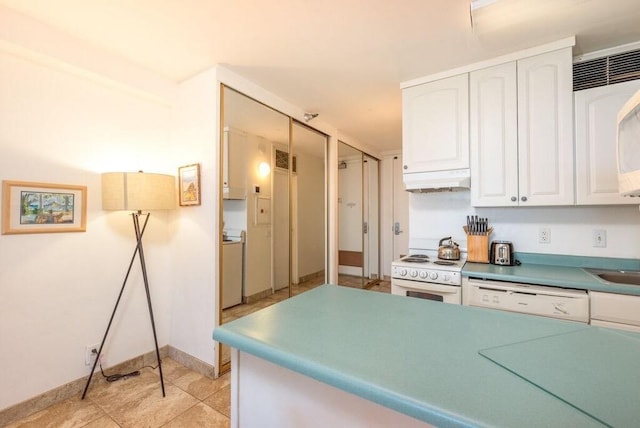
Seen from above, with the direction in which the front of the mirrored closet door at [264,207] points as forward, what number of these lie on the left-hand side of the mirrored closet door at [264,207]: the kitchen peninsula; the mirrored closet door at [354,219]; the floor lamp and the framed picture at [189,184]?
1

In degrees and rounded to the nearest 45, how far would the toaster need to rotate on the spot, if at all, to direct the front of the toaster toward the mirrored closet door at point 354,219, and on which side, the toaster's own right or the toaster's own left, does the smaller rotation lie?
approximately 135° to the toaster's own right

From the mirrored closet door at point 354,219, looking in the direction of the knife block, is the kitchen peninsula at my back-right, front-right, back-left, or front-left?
front-right

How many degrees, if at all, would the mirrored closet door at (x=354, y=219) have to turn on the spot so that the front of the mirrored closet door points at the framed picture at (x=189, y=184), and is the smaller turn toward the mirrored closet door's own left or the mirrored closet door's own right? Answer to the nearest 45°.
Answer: approximately 90° to the mirrored closet door's own right

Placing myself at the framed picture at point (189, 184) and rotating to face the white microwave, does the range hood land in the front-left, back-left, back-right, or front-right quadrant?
front-left

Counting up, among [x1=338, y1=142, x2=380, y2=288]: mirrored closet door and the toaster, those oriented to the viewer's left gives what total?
0

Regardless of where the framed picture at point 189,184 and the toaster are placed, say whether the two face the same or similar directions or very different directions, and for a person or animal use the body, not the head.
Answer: same or similar directions

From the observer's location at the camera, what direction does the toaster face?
facing the viewer

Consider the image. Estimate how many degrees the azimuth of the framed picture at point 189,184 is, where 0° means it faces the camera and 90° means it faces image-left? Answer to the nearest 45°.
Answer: approximately 45°

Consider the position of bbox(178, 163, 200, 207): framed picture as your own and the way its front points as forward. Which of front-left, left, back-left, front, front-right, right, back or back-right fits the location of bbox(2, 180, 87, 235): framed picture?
front-right

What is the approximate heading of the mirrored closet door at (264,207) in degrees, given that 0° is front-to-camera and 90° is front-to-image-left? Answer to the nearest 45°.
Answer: approximately 315°

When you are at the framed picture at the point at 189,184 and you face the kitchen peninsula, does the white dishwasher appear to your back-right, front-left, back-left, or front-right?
front-left
